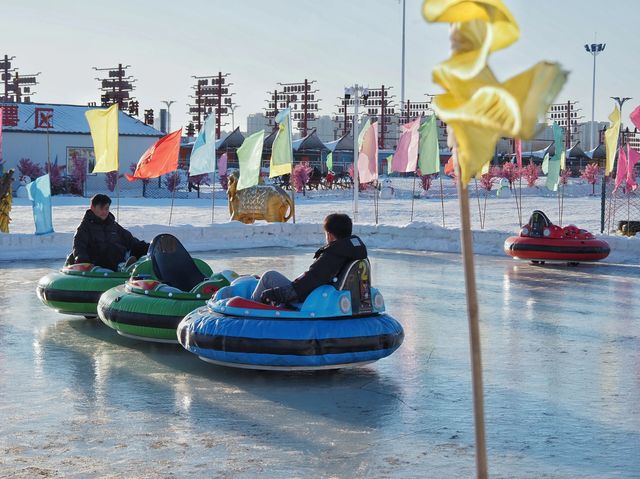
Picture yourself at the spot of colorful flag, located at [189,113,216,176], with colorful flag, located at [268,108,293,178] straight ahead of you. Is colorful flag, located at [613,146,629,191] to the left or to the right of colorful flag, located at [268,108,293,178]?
right

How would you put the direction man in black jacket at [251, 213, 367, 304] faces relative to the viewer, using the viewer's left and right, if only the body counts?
facing away from the viewer and to the left of the viewer

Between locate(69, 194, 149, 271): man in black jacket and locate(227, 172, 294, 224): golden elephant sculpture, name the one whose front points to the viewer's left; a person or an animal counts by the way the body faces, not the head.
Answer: the golden elephant sculpture

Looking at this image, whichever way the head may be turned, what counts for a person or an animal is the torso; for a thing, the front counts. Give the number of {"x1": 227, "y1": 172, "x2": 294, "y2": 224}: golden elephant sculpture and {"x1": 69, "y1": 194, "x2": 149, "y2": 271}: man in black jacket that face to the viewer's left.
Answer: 1

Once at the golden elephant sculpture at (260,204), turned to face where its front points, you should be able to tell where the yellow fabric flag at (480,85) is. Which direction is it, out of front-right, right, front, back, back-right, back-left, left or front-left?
left

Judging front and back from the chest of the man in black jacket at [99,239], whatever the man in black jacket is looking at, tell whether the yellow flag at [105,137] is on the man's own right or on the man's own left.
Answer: on the man's own left

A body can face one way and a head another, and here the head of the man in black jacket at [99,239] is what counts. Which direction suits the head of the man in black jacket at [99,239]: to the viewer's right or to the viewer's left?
to the viewer's right

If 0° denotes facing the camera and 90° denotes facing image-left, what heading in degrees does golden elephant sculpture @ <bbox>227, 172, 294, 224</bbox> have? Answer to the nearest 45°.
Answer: approximately 90°

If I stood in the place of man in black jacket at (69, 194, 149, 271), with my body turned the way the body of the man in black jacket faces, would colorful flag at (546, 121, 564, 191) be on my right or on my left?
on my left

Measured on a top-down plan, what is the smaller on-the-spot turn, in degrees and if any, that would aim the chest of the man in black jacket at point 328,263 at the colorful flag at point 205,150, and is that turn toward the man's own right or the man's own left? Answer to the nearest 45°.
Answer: approximately 45° to the man's own right

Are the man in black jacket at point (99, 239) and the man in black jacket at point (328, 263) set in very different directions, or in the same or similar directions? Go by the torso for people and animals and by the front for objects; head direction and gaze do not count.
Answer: very different directions

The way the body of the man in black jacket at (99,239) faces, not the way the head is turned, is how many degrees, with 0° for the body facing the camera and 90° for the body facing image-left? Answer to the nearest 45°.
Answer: approximately 315°

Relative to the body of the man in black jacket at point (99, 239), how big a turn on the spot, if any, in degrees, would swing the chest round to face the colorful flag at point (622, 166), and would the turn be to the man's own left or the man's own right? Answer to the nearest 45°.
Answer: approximately 90° to the man's own left

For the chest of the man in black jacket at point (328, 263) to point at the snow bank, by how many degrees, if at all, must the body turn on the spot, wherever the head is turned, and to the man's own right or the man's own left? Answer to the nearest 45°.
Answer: approximately 45° to the man's own right

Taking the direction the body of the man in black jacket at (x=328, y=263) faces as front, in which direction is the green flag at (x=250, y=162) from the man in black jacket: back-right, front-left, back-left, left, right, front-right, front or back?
front-right
